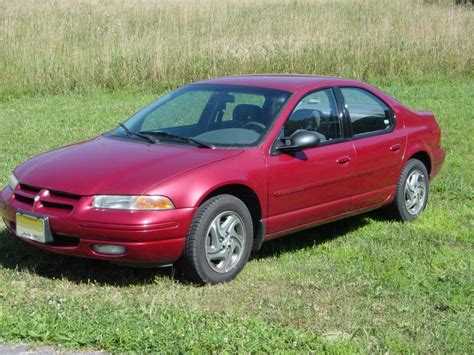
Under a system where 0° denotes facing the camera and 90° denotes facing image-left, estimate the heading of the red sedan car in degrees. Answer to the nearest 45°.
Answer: approximately 45°
